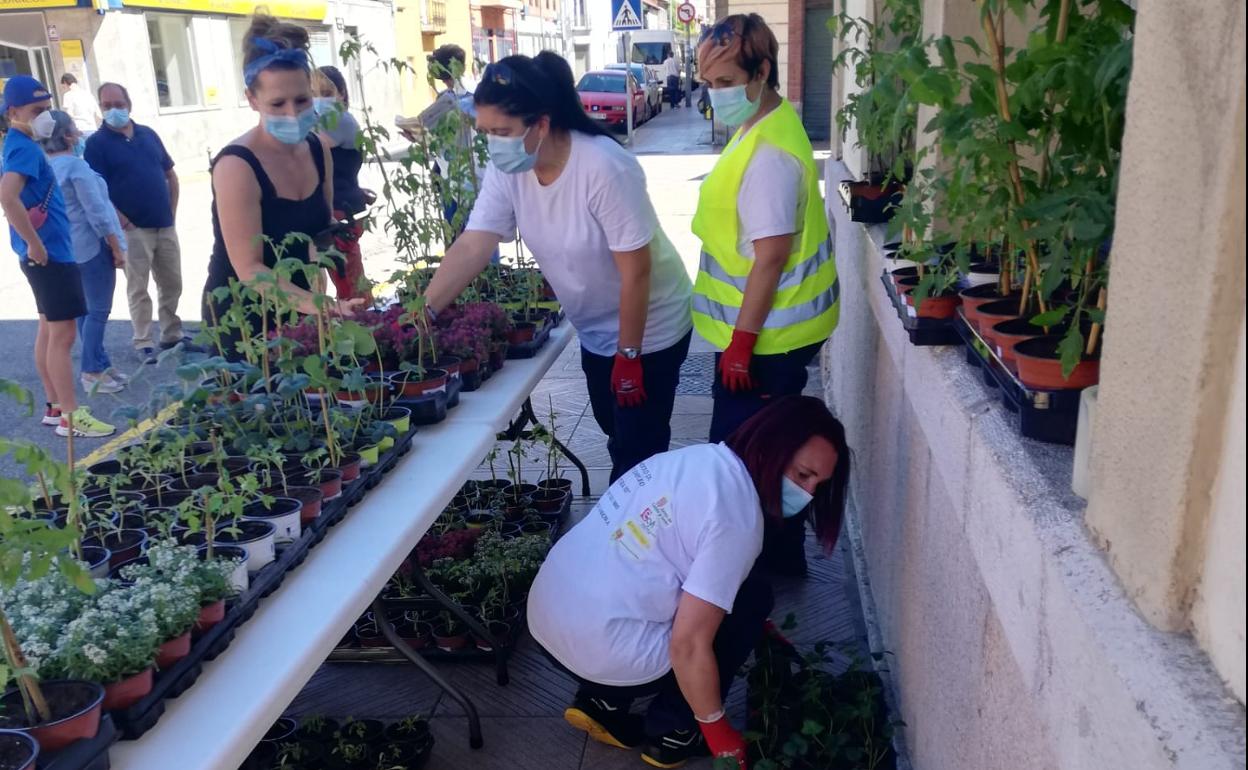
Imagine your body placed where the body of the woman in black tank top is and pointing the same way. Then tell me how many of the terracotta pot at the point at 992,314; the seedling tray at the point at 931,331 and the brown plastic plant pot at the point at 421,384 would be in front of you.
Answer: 3

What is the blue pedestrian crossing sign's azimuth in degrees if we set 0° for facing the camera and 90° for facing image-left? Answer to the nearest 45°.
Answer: approximately 0°

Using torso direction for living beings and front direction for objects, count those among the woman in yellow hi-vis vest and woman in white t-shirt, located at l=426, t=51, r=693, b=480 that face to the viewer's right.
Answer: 0

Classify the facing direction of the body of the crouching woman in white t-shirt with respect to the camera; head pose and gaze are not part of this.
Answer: to the viewer's right

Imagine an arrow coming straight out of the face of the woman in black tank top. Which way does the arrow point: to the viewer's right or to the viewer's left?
to the viewer's right

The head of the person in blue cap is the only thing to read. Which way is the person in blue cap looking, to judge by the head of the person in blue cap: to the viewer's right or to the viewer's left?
to the viewer's right

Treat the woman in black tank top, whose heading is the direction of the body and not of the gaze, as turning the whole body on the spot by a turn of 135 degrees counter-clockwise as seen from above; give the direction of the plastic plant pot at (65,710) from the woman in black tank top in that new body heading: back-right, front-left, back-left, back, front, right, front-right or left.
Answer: back

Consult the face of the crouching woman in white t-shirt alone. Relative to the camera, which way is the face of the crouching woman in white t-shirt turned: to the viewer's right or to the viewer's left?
to the viewer's right

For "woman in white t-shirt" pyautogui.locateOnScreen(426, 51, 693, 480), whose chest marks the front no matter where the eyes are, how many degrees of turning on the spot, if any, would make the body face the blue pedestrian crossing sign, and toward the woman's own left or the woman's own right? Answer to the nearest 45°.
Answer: approximately 135° to the woman's own right

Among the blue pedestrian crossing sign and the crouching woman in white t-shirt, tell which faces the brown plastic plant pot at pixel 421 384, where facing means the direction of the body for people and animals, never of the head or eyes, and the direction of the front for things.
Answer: the blue pedestrian crossing sign

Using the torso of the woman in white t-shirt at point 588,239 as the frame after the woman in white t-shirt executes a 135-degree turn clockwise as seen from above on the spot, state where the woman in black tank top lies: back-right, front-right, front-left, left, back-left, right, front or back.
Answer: left

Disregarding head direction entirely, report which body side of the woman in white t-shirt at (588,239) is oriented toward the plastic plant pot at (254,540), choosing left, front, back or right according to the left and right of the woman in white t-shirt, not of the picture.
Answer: front
